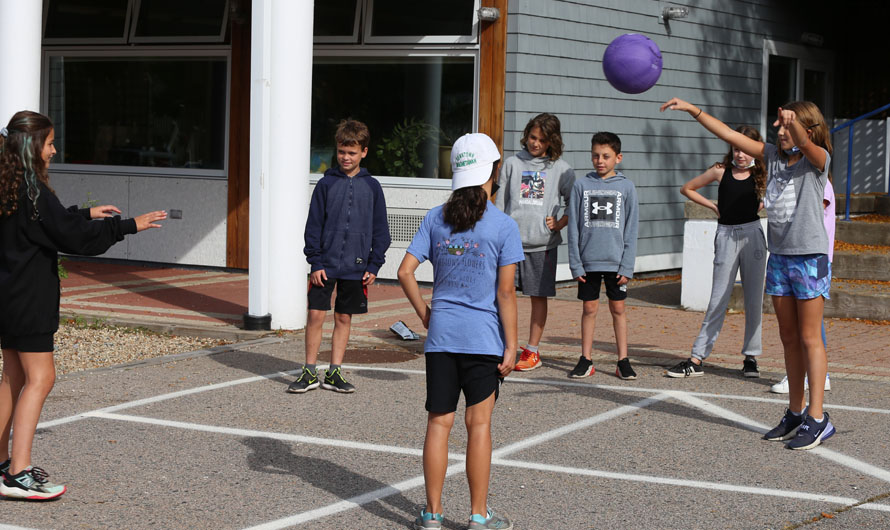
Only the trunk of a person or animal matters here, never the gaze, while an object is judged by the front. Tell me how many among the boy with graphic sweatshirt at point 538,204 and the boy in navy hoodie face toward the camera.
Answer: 2

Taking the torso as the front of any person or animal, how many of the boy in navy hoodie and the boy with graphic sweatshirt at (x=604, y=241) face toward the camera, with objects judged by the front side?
2

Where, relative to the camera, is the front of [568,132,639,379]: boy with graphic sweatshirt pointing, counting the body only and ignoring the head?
toward the camera

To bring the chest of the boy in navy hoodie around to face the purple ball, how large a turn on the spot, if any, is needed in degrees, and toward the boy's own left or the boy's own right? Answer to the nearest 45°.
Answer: approximately 90° to the boy's own left

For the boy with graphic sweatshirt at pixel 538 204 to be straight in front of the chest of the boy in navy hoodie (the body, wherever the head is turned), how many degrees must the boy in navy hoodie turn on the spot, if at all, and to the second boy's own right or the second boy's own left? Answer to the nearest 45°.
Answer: approximately 135° to the second boy's own left

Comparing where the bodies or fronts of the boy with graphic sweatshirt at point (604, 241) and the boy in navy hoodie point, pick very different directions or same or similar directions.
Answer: same or similar directions

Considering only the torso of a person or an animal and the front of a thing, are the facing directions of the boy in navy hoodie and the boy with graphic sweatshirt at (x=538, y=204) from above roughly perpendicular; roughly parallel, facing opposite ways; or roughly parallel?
roughly parallel

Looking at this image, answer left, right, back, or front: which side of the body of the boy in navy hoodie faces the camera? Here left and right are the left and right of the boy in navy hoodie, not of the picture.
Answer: front

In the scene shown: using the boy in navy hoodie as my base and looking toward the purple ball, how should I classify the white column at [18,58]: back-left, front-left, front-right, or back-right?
back-left

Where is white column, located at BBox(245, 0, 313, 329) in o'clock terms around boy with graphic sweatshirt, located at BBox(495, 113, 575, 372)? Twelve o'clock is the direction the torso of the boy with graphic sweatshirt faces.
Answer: The white column is roughly at 4 o'clock from the boy with graphic sweatshirt.

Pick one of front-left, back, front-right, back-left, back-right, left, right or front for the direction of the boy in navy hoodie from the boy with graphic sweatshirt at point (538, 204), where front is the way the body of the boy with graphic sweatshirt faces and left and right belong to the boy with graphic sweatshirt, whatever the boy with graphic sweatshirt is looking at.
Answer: front-right

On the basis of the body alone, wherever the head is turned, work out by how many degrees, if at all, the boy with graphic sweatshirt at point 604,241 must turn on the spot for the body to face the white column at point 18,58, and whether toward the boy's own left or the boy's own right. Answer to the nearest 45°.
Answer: approximately 90° to the boy's own right

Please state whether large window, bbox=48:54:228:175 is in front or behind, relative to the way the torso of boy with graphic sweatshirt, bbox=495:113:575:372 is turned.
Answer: behind

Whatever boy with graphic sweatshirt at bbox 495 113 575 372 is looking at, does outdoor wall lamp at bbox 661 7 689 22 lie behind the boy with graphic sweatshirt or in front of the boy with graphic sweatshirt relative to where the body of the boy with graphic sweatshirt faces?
behind

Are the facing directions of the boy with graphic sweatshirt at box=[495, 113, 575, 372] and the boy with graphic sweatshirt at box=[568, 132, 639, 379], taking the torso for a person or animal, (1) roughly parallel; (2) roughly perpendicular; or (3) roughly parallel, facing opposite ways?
roughly parallel

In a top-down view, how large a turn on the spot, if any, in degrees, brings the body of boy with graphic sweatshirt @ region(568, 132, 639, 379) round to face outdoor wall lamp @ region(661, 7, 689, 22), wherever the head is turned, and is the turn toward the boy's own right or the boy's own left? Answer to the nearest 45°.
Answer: approximately 180°

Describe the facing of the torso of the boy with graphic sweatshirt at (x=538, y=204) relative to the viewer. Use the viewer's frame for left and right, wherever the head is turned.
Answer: facing the viewer
